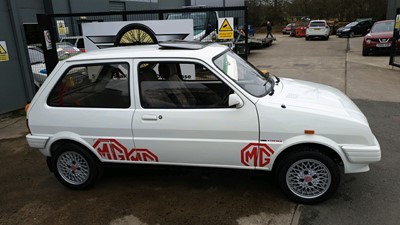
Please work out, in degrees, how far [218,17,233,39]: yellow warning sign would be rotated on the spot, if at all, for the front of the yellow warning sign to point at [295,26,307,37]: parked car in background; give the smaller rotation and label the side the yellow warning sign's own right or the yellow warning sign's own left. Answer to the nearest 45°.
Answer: approximately 180°

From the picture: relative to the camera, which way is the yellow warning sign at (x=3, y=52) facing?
toward the camera

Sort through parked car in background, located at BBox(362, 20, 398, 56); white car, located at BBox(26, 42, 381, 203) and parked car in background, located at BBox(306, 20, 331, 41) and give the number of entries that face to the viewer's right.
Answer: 1

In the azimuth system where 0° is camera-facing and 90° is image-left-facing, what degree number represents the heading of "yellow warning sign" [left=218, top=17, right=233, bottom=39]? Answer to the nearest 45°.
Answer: approximately 0°

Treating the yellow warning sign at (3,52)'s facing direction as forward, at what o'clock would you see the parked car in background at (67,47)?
The parked car in background is roughly at 8 o'clock from the yellow warning sign.

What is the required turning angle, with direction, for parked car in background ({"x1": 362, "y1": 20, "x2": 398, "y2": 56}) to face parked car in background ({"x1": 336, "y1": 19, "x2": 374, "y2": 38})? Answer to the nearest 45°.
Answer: approximately 180°

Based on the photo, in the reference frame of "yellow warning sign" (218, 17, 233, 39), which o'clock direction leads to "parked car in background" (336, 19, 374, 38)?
The parked car in background is roughly at 7 o'clock from the yellow warning sign.

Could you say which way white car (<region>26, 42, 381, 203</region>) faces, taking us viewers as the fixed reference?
facing to the right of the viewer

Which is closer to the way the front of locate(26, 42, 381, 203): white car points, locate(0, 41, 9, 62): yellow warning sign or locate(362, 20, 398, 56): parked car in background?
the parked car in background

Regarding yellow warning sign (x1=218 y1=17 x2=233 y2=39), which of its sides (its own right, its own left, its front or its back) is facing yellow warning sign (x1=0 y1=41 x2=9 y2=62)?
right

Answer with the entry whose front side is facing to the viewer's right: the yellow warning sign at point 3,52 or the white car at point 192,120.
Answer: the white car

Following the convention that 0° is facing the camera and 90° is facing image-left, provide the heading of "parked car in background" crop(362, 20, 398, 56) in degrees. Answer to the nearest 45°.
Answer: approximately 0°

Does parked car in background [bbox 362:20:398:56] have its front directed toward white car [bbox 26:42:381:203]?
yes

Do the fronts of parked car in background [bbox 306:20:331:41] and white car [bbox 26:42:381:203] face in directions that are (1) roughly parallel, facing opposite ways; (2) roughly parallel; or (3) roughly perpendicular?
roughly perpendicular
